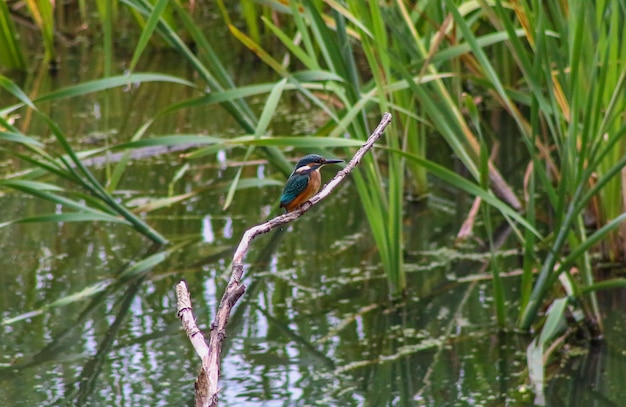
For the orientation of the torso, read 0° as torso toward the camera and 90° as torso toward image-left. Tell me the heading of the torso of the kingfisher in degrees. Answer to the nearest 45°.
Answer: approximately 270°
